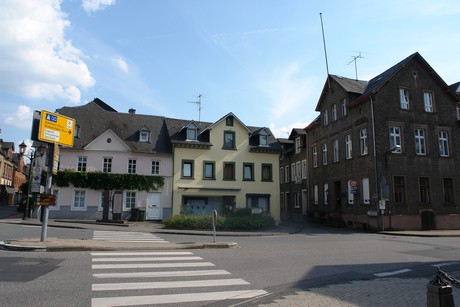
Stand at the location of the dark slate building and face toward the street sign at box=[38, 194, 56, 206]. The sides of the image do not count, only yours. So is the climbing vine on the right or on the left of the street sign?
right

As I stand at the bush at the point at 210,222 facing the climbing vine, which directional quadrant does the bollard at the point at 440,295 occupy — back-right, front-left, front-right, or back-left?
back-left

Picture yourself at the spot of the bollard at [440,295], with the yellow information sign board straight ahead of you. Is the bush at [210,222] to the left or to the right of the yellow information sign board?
right
